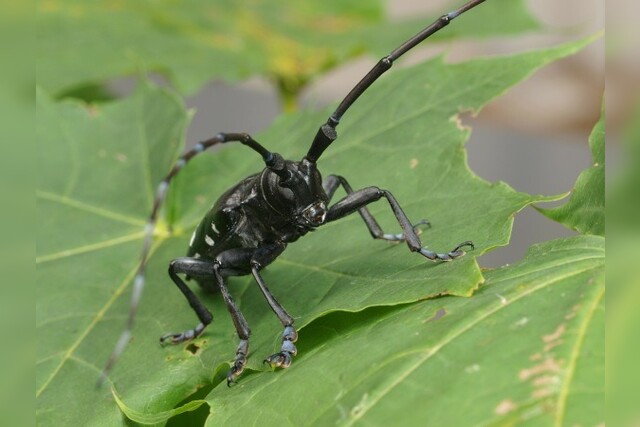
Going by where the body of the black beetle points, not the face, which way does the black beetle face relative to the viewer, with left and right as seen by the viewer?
facing the viewer and to the right of the viewer

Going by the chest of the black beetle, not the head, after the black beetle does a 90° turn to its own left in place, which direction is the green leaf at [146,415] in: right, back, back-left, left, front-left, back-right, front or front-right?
back

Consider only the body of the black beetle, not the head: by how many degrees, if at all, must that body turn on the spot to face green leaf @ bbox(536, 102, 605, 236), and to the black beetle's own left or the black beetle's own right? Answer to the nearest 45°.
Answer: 0° — it already faces it
